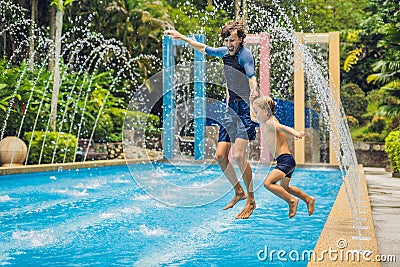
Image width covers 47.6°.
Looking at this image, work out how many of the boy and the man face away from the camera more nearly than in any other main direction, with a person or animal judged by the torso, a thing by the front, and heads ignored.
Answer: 0

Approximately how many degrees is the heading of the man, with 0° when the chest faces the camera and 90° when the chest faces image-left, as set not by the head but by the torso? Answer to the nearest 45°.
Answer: approximately 45°

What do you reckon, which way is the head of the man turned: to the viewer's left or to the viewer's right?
to the viewer's left
